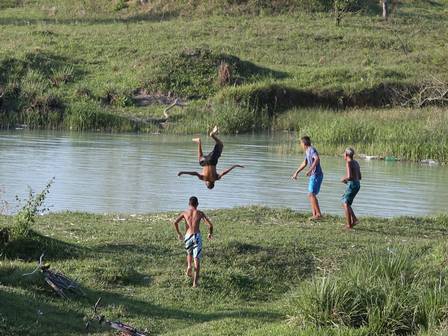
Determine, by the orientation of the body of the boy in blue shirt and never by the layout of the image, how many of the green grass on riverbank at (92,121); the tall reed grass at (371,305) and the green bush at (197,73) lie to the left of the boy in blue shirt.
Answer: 1

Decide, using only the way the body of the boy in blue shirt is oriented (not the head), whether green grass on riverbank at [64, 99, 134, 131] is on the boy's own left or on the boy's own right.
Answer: on the boy's own right

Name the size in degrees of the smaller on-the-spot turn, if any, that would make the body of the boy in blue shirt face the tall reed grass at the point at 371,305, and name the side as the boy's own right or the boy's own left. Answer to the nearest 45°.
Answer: approximately 90° to the boy's own left

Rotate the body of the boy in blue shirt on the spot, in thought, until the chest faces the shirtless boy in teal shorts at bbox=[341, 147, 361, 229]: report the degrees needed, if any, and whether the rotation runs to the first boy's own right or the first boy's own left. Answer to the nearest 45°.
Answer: approximately 135° to the first boy's own left

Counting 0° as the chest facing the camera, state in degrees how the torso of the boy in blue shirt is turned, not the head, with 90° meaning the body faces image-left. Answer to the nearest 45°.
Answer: approximately 90°

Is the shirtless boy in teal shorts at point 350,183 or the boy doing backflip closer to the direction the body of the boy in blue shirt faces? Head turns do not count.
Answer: the boy doing backflip

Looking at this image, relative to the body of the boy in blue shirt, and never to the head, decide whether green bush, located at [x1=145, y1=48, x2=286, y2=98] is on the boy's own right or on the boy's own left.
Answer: on the boy's own right

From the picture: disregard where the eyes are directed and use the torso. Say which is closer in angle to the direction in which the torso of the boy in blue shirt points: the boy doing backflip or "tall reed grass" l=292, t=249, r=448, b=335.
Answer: the boy doing backflip
